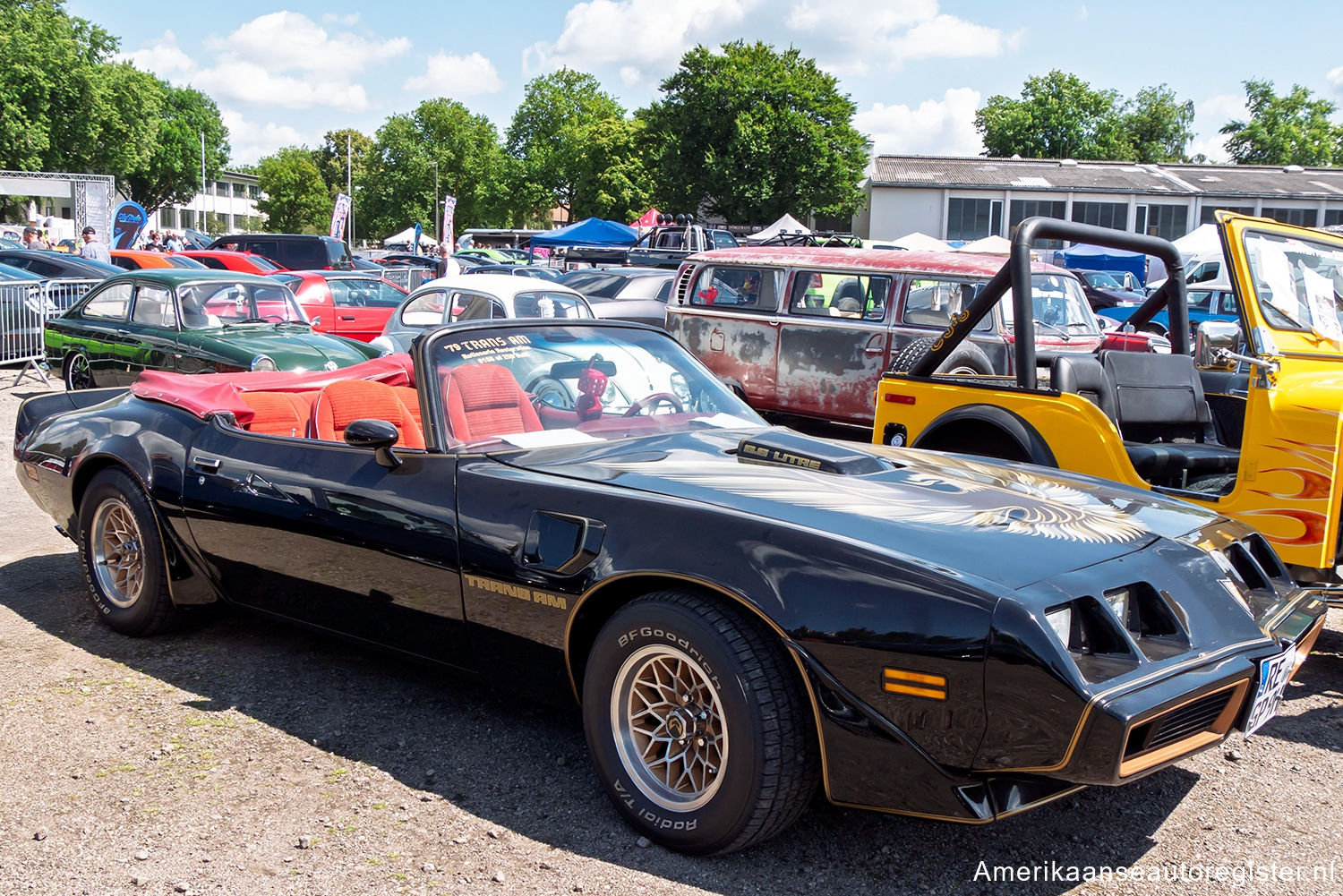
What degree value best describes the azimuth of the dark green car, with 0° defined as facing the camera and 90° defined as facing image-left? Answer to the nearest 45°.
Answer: approximately 315°

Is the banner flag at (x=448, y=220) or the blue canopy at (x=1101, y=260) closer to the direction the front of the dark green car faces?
the blue canopy

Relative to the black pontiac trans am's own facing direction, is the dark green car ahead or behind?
behind

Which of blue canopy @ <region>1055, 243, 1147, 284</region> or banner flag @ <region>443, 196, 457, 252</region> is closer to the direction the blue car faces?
the banner flag

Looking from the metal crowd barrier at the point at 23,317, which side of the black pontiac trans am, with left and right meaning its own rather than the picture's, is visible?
back

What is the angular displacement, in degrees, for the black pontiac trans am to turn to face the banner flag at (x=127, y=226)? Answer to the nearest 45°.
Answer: approximately 180°

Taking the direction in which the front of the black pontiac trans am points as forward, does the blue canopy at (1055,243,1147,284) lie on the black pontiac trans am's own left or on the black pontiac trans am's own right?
on the black pontiac trans am's own left

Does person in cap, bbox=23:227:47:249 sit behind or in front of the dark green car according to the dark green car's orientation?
behind

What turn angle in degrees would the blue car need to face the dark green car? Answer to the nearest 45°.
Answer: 0° — it already faces it

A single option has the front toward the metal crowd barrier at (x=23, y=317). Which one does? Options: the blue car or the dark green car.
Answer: the blue car

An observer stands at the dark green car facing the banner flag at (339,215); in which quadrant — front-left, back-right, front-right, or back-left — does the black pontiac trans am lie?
back-right
